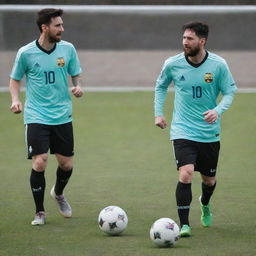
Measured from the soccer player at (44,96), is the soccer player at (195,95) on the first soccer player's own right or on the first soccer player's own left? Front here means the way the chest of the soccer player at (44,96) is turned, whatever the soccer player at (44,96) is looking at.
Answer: on the first soccer player's own left

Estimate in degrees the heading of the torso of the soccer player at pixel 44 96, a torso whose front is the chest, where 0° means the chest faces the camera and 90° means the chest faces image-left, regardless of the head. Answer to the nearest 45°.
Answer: approximately 0°

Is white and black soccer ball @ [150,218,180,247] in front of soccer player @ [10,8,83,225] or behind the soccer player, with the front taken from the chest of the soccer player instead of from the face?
in front

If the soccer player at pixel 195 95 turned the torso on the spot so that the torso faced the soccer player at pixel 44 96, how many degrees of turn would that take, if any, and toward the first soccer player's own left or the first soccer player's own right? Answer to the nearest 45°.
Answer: approximately 90° to the first soccer player's own right

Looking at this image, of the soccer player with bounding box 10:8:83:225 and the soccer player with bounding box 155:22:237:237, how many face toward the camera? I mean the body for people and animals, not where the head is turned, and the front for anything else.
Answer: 2
